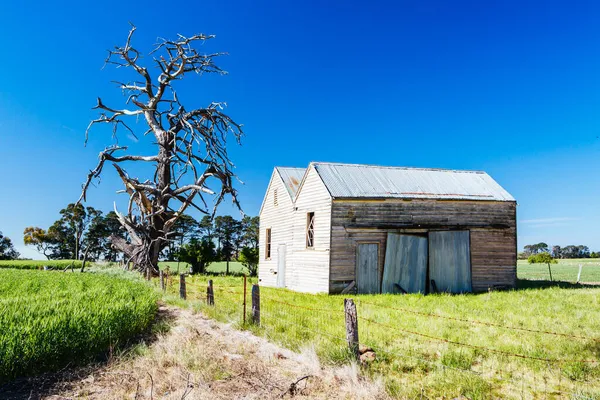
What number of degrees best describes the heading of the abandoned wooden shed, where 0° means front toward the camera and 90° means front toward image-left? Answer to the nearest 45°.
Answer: approximately 0°

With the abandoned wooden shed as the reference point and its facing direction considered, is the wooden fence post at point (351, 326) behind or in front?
in front

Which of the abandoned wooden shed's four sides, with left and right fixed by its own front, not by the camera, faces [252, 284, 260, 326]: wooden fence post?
front

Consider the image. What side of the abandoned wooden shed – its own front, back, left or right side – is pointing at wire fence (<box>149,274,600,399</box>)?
front
